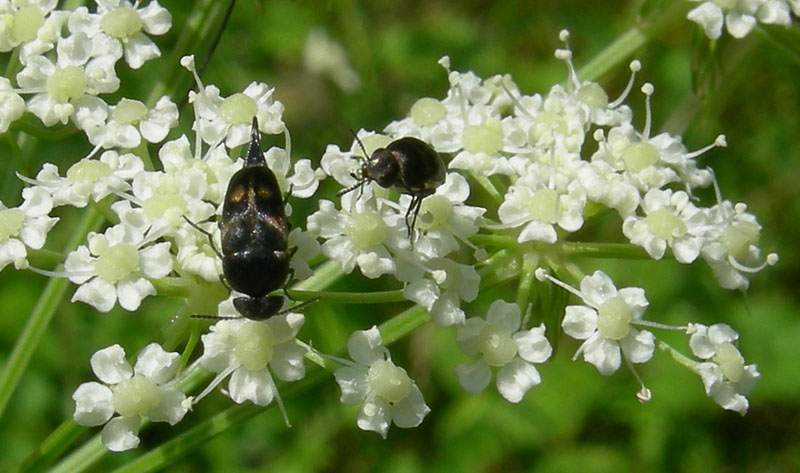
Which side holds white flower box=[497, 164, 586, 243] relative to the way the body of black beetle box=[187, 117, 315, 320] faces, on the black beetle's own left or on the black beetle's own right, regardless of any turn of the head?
on the black beetle's own left

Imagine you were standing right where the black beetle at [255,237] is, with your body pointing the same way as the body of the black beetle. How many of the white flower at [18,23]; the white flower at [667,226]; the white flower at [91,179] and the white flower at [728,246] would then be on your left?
2

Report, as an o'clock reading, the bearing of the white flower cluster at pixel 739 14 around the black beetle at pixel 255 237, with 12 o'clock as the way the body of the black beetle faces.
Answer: The white flower cluster is roughly at 8 o'clock from the black beetle.

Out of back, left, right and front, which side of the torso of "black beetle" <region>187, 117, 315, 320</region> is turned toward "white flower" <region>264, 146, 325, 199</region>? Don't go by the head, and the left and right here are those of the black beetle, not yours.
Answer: back

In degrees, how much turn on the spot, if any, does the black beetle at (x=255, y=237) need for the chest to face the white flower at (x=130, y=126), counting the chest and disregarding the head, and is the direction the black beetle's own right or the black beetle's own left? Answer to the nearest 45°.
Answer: approximately 135° to the black beetle's own right

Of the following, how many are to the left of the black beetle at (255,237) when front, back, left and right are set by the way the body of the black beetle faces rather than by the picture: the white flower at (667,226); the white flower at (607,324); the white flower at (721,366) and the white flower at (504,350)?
4

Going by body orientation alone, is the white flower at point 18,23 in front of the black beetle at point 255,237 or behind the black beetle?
behind

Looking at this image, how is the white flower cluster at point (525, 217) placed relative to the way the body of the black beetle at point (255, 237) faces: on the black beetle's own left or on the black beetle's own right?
on the black beetle's own left

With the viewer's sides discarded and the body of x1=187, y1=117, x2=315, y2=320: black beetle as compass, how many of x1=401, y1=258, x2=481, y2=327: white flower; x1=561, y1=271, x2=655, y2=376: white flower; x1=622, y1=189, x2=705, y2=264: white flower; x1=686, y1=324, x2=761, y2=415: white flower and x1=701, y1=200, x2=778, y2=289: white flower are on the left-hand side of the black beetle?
5

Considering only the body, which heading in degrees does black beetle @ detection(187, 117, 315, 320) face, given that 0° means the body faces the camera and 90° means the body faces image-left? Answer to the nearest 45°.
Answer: approximately 0°

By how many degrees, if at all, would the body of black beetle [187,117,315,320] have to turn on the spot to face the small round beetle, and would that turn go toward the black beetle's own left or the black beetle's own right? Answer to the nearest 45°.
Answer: approximately 135° to the black beetle's own left

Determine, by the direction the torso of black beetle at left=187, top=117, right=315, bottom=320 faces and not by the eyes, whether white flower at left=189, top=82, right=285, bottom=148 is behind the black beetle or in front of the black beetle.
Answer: behind
